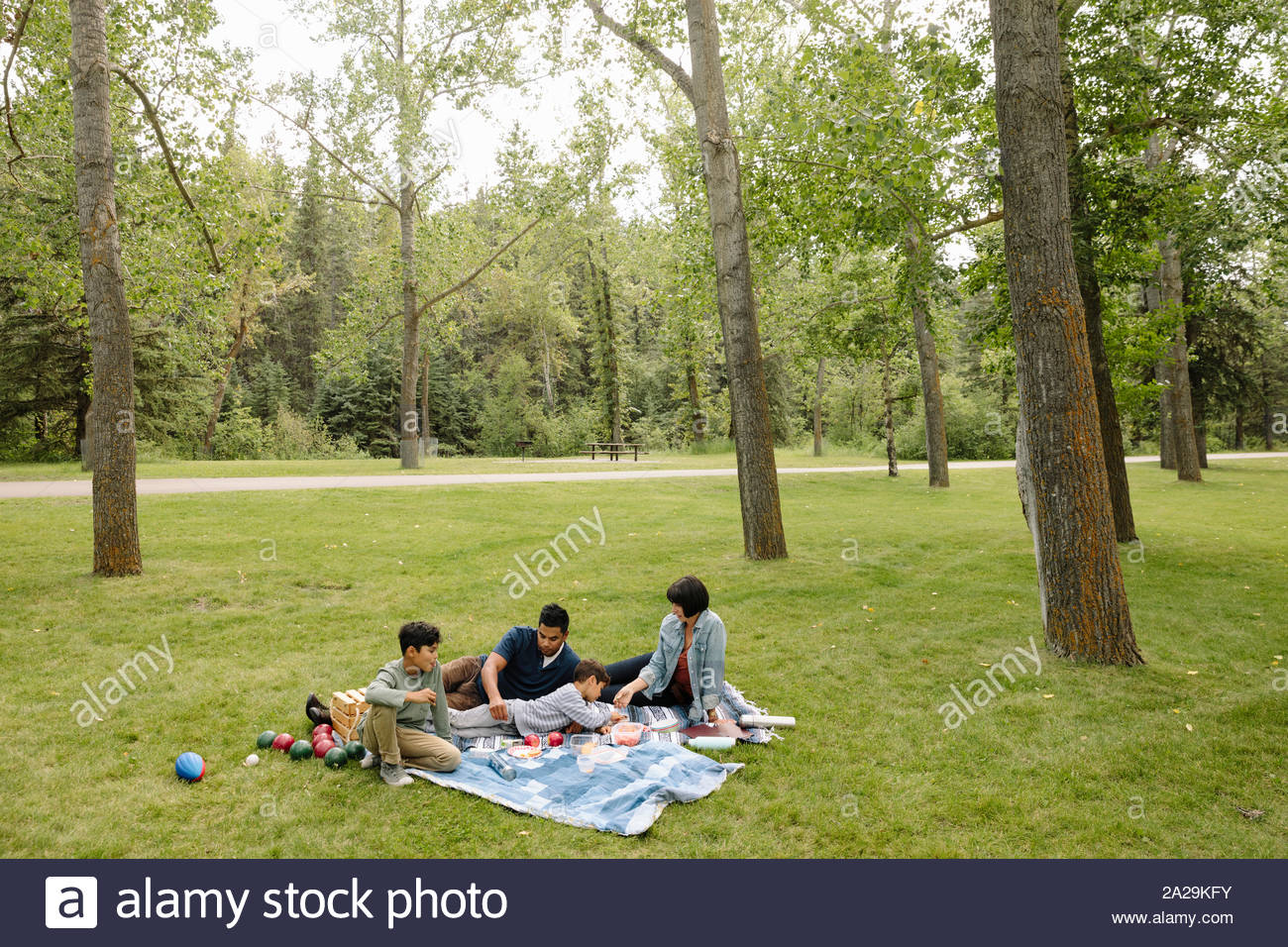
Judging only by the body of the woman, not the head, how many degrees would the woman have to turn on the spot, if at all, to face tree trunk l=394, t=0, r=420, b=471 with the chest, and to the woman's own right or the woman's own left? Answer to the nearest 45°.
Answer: approximately 135° to the woman's own right

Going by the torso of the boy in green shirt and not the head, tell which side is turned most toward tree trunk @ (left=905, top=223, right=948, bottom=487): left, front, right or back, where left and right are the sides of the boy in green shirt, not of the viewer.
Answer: left

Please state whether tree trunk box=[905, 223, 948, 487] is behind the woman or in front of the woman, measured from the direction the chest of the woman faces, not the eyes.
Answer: behind

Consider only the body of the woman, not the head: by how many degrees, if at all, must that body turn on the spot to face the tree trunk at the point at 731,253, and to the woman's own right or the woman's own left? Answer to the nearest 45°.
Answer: approximately 135° to the woman's own right

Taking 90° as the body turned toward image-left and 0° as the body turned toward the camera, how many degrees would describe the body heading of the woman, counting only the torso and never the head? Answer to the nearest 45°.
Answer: approximately 45°

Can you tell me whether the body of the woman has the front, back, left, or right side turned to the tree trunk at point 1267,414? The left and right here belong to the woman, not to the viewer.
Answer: back

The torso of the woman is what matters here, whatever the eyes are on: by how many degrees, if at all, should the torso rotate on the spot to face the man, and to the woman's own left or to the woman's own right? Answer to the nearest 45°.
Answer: approximately 45° to the woman's own right

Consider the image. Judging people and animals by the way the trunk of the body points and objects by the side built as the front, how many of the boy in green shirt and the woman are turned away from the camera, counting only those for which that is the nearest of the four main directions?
0

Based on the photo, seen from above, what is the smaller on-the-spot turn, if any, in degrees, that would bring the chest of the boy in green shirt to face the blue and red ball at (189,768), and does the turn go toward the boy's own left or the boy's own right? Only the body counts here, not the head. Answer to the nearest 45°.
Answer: approximately 135° to the boy's own right

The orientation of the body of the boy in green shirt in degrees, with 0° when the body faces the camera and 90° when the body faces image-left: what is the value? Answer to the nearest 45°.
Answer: approximately 315°

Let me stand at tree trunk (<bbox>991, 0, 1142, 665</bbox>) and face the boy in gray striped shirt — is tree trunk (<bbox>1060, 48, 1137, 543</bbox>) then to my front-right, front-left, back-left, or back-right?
back-right

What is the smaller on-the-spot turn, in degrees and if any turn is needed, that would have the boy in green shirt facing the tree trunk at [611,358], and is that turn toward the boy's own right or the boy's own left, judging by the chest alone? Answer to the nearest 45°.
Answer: approximately 135° to the boy's own left
